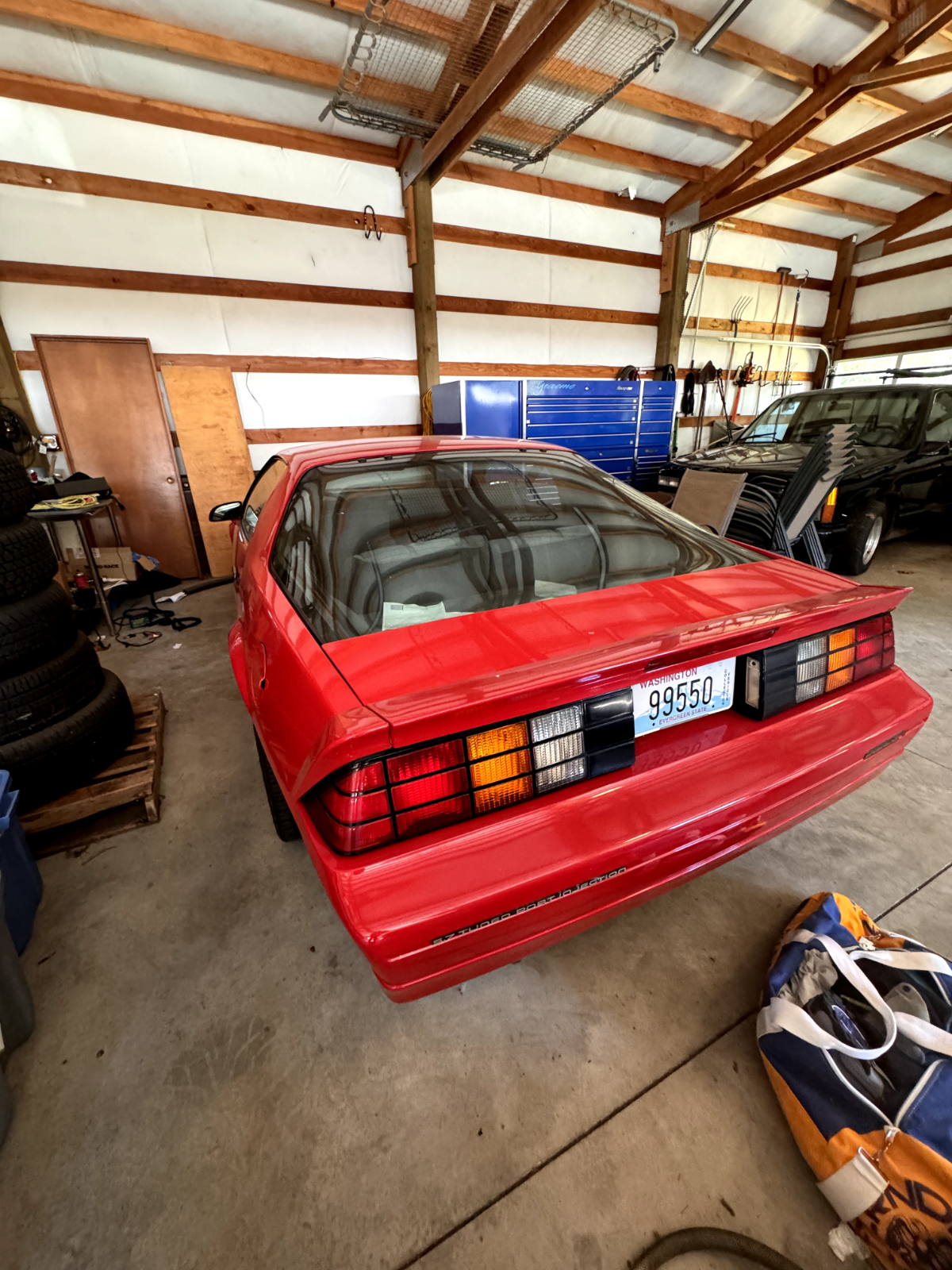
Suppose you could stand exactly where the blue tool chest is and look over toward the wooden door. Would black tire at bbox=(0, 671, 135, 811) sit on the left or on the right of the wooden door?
left

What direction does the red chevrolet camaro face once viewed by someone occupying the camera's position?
facing away from the viewer and to the left of the viewer

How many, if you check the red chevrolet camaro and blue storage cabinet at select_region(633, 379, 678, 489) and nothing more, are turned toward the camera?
1

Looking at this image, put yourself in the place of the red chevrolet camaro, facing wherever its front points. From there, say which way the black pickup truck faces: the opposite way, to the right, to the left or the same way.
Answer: to the left

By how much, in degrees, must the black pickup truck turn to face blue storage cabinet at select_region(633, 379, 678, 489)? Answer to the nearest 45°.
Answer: approximately 90° to its right

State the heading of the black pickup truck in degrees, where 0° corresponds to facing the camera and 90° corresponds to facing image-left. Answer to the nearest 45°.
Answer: approximately 45°

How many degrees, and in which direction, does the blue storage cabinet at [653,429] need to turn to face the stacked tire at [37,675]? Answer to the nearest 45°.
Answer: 0° — it already faces it

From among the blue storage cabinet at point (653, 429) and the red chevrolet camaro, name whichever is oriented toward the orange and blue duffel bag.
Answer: the blue storage cabinet

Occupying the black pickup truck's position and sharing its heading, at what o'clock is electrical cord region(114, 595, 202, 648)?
The electrical cord is roughly at 12 o'clock from the black pickup truck.
